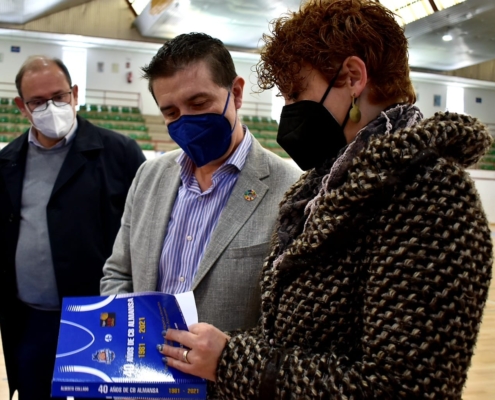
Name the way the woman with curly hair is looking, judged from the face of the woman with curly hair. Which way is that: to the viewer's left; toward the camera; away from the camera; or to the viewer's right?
to the viewer's left

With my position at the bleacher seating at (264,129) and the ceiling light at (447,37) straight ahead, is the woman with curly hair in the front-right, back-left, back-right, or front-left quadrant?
front-right

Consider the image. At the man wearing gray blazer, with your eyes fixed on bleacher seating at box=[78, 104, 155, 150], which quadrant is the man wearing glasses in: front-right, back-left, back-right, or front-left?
front-left

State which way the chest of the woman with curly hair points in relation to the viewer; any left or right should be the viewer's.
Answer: facing to the left of the viewer

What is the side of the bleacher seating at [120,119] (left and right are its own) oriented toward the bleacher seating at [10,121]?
right

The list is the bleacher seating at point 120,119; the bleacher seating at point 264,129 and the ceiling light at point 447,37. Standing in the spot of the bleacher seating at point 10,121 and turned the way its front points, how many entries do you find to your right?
0

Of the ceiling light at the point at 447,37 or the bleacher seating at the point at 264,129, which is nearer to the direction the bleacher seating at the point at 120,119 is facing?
the ceiling light

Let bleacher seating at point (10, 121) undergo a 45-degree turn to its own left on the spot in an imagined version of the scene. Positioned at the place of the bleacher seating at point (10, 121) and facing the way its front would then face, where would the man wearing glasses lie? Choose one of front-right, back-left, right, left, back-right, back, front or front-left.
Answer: front-right

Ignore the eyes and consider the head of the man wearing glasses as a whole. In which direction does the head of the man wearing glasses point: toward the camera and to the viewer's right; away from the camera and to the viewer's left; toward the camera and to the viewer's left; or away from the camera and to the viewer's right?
toward the camera and to the viewer's right

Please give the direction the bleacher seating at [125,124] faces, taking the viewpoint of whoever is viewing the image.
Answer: facing the viewer

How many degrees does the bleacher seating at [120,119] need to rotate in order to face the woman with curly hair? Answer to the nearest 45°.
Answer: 0° — it already faces them

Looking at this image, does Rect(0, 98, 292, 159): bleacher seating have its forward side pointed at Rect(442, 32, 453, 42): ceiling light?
no

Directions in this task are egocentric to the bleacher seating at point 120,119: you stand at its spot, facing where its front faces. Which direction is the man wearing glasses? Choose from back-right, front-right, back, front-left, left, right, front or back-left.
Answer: front
